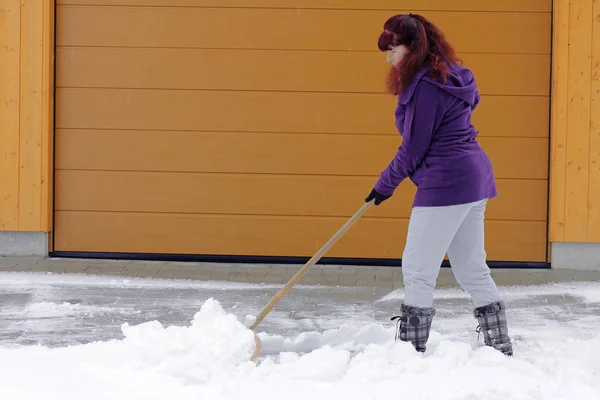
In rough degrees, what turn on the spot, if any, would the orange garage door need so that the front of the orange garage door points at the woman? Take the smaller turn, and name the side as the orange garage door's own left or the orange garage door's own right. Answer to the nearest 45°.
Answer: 0° — it already faces them

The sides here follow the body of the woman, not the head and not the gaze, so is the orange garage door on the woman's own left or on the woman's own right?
on the woman's own right

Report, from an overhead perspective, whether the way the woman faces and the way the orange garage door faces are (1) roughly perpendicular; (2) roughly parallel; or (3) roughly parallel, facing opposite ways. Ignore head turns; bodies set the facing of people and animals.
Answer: roughly perpendicular

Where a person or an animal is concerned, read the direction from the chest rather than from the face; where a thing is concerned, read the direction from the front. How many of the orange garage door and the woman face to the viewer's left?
1

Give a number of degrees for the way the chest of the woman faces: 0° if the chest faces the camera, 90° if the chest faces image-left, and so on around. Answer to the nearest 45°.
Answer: approximately 90°
